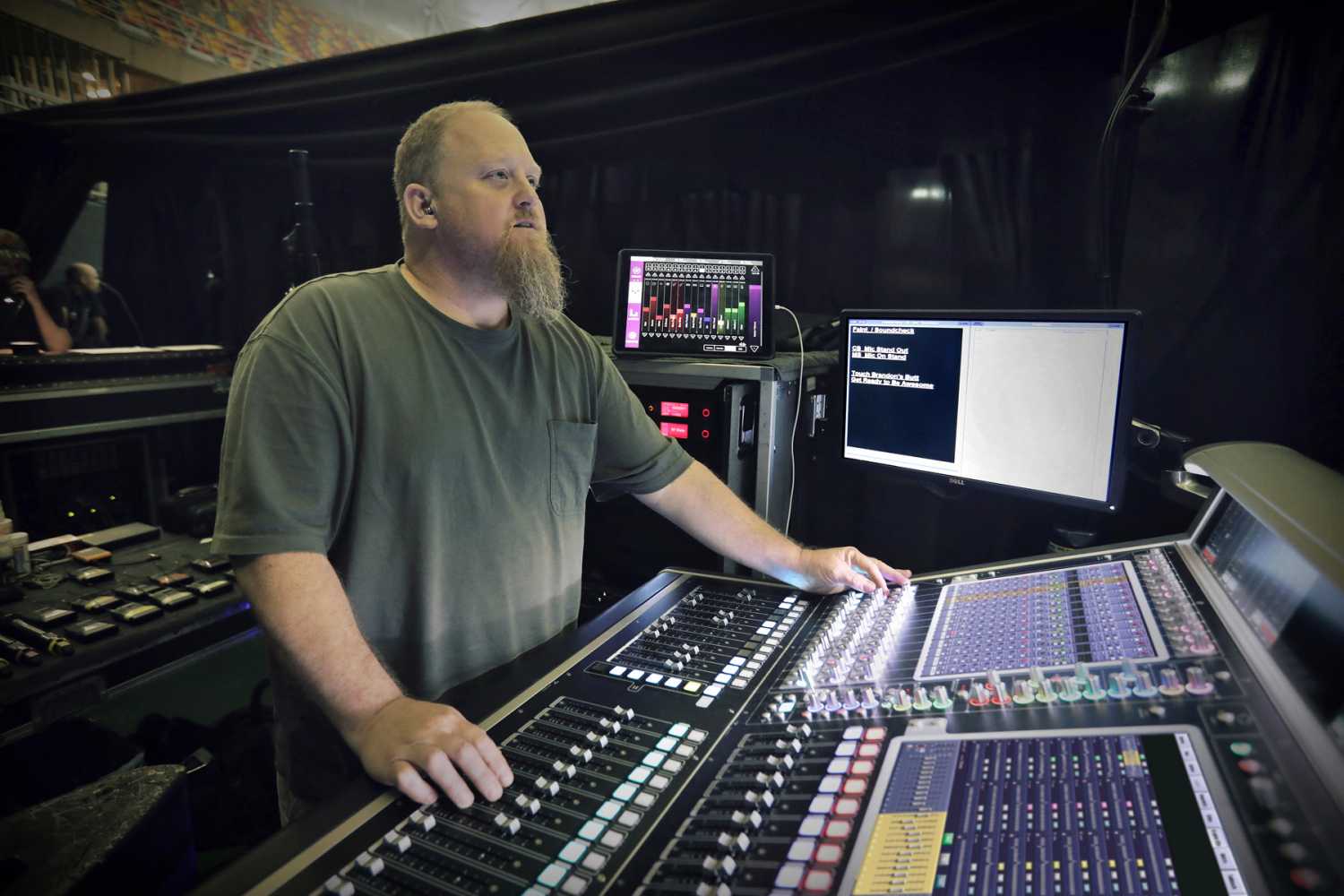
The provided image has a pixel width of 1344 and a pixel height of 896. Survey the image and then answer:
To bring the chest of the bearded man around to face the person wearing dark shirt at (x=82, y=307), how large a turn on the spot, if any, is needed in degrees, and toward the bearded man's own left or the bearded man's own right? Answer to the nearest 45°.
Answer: approximately 180°

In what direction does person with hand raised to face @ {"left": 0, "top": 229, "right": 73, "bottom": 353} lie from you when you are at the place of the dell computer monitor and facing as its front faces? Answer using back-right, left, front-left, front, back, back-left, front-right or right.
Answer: front-right

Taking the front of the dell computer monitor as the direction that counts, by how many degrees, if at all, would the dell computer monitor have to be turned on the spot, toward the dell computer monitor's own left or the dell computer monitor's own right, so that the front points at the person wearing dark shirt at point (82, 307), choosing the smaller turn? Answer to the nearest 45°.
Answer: approximately 45° to the dell computer monitor's own right

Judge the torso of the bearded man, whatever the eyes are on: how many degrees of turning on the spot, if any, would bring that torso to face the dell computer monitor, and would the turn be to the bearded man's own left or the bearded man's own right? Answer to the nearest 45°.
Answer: approximately 45° to the bearded man's own left

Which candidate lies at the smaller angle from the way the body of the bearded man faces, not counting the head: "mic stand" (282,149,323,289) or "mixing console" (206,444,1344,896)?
the mixing console

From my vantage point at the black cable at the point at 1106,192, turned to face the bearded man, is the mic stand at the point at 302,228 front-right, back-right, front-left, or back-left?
front-right

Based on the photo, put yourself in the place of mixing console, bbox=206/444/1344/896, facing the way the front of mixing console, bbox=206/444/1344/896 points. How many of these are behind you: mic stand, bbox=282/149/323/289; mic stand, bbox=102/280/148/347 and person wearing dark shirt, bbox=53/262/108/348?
0

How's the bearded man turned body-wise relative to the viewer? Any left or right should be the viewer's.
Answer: facing the viewer and to the right of the viewer

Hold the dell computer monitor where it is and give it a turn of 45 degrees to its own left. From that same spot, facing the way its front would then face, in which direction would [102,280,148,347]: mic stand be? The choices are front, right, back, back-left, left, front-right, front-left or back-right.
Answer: right

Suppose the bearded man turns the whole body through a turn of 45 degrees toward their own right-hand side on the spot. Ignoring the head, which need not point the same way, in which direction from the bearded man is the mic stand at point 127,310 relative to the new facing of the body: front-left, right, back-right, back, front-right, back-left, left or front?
back-right

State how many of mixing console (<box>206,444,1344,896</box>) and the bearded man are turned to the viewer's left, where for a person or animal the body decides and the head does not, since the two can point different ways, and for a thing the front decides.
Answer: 1

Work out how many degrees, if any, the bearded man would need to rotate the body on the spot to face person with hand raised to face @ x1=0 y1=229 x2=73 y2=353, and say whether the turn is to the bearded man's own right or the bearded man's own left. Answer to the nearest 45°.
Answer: approximately 180°

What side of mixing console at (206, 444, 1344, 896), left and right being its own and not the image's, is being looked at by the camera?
left
